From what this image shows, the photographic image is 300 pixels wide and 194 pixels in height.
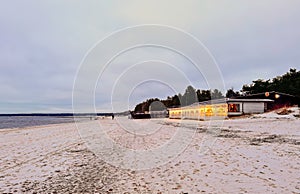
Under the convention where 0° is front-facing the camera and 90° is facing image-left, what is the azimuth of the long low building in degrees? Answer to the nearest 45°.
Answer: approximately 45°
